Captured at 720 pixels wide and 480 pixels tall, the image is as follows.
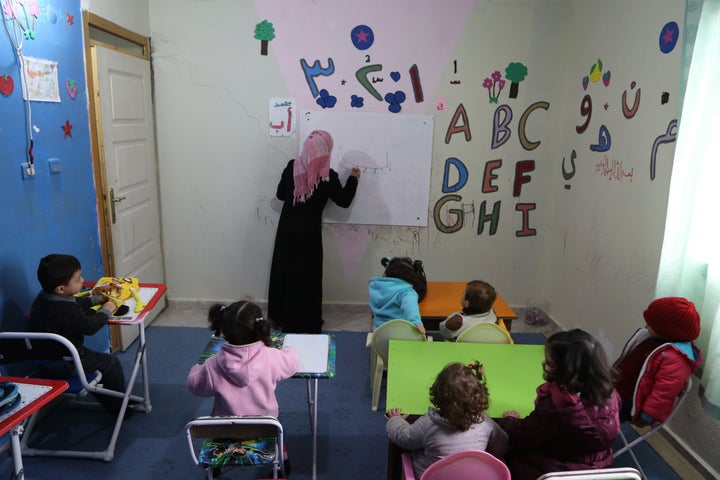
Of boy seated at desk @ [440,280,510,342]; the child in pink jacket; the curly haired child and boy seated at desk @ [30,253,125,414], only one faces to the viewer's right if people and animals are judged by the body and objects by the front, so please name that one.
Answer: boy seated at desk @ [30,253,125,414]

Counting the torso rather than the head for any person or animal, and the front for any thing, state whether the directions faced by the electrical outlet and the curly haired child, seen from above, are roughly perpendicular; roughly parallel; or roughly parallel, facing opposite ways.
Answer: roughly perpendicular

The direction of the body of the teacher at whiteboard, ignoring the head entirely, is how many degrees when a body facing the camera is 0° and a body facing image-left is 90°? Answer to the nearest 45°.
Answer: approximately 225°

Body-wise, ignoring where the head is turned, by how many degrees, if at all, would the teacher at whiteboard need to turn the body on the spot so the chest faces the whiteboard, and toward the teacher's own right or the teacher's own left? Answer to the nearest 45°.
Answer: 0° — they already face it

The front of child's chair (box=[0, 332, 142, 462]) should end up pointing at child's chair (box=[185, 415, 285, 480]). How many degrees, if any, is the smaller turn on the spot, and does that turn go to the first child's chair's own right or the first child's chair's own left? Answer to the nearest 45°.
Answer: approximately 90° to the first child's chair's own right

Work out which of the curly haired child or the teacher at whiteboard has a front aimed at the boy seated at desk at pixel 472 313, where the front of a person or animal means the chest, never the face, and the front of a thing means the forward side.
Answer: the curly haired child

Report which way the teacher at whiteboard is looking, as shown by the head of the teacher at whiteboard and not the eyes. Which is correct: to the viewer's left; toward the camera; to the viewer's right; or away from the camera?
away from the camera

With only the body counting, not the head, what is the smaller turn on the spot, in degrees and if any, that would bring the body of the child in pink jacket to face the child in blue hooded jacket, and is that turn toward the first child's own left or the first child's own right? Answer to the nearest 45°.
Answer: approximately 45° to the first child's own right

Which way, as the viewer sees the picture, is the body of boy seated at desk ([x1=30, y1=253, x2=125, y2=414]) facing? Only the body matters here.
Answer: to the viewer's right

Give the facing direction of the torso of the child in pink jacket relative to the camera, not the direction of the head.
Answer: away from the camera

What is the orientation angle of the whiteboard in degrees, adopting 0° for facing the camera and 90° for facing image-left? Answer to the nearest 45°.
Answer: approximately 0°
